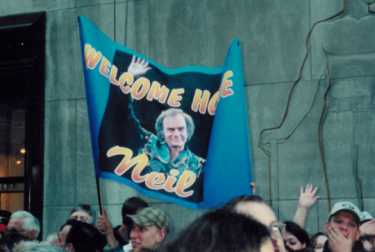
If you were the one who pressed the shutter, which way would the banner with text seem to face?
facing the viewer
